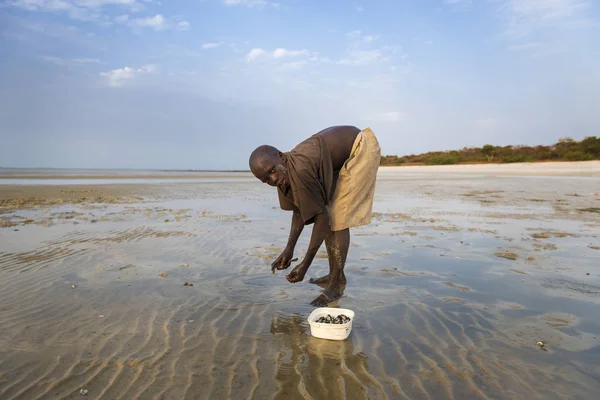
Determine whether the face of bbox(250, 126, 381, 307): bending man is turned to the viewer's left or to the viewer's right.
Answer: to the viewer's left

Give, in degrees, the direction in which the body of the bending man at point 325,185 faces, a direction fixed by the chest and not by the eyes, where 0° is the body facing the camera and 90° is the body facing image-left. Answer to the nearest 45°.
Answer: approximately 90°
